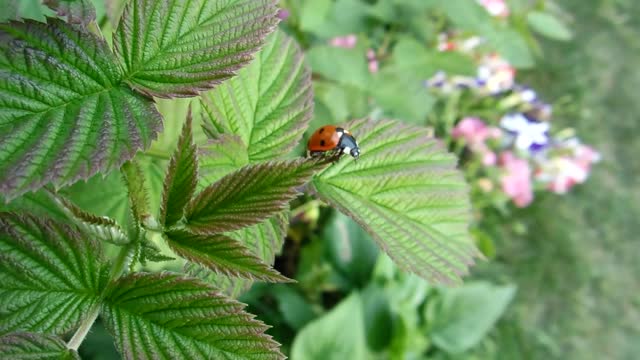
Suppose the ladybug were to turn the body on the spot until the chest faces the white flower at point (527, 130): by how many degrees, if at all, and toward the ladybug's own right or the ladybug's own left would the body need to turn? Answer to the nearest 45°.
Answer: approximately 90° to the ladybug's own left

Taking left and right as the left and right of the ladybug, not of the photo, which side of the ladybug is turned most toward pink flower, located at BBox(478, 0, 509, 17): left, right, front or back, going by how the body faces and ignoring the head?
left

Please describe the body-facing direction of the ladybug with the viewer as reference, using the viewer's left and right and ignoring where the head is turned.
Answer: facing to the right of the viewer

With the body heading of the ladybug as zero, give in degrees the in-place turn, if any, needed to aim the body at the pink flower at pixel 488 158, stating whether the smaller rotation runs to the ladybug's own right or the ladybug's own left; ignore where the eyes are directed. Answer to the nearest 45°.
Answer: approximately 90° to the ladybug's own left

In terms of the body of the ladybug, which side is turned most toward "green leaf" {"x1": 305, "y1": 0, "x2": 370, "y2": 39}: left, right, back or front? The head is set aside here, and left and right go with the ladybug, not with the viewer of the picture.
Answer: left
